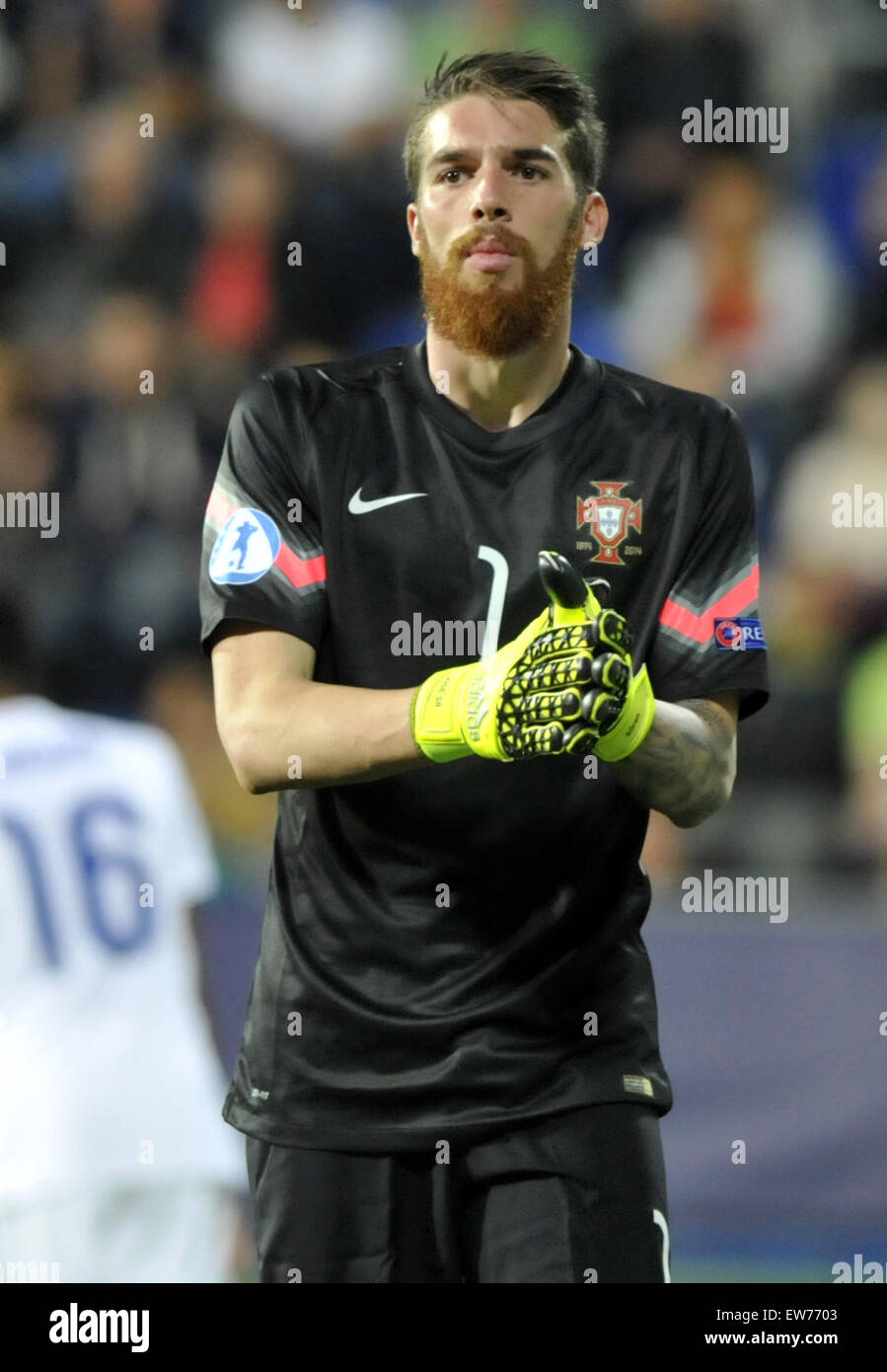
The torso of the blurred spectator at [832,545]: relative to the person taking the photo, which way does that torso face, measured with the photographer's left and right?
facing the viewer

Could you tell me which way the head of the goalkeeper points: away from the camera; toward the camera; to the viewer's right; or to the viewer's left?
toward the camera

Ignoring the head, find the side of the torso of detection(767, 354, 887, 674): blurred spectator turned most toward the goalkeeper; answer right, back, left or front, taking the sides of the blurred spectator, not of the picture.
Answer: front

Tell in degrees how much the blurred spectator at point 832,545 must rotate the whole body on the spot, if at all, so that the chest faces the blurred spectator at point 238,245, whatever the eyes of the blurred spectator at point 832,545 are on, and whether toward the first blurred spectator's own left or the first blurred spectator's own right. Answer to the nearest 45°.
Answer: approximately 90° to the first blurred spectator's own right

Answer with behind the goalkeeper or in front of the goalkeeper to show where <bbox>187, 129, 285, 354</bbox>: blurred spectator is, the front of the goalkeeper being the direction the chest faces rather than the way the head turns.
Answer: behind

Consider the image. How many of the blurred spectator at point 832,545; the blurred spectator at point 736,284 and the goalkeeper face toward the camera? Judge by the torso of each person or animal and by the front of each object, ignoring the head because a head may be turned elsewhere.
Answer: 3

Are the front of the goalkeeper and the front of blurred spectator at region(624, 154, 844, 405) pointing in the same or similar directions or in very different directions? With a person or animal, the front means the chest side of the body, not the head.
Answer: same or similar directions

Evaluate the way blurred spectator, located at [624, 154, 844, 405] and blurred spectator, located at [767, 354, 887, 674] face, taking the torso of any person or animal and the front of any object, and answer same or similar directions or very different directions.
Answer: same or similar directions

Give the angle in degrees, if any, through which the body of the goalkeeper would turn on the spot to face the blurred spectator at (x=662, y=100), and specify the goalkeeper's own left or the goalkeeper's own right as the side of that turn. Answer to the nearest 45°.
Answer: approximately 180°

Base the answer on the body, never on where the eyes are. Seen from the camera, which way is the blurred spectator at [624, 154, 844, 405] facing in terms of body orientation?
toward the camera
